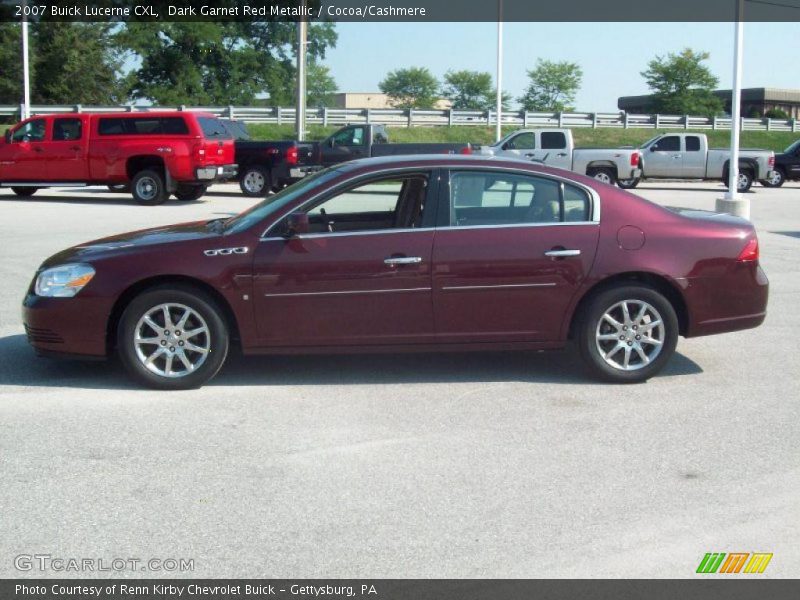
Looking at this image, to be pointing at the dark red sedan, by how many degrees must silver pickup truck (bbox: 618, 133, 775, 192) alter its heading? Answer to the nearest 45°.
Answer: approximately 90° to its left

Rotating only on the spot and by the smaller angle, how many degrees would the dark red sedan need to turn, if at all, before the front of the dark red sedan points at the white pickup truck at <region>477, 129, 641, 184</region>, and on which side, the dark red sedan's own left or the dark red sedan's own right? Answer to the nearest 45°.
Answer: approximately 90° to the dark red sedan's own right

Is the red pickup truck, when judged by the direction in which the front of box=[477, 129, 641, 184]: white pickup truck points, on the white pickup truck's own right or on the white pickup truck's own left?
on the white pickup truck's own left

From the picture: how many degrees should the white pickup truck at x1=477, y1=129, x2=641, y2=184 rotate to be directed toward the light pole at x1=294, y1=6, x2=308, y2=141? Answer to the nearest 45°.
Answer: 0° — it already faces it

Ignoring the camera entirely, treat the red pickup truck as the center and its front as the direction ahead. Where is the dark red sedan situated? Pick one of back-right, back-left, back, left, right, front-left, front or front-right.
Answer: back-left

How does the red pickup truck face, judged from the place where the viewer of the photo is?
facing away from the viewer and to the left of the viewer

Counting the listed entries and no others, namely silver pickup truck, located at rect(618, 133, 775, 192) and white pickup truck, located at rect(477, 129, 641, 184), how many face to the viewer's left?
2

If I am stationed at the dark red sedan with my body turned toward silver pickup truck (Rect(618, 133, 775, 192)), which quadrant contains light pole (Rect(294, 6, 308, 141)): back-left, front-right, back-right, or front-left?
front-left

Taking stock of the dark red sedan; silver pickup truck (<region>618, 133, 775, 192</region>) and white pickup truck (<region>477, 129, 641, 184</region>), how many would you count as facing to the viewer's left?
3

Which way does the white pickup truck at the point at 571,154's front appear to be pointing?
to the viewer's left

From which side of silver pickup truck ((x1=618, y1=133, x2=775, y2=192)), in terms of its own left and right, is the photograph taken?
left

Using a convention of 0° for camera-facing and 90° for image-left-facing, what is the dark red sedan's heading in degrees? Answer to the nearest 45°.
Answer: approximately 90°
